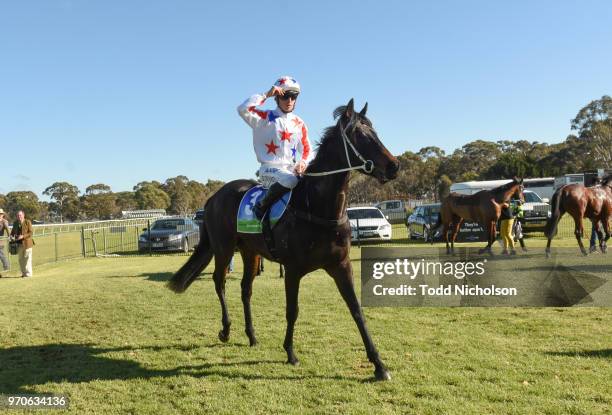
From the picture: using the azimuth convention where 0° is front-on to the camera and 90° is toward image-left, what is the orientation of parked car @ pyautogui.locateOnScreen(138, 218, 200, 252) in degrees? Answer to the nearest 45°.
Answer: approximately 45°

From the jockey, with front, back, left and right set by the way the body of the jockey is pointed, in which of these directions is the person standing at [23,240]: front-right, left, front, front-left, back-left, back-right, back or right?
back

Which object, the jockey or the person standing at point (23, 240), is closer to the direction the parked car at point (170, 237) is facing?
the person standing

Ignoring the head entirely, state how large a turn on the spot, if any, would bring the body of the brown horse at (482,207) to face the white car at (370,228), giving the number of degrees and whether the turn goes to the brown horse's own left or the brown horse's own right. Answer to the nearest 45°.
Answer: approximately 135° to the brown horse's own left

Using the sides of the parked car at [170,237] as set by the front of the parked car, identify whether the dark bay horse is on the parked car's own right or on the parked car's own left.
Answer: on the parked car's own left

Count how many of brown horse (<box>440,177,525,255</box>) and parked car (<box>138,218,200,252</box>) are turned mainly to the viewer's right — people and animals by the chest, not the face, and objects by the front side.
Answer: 1

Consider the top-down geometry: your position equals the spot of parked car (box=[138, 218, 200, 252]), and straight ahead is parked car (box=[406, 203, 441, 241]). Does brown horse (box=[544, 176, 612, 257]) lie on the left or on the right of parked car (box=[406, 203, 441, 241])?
right

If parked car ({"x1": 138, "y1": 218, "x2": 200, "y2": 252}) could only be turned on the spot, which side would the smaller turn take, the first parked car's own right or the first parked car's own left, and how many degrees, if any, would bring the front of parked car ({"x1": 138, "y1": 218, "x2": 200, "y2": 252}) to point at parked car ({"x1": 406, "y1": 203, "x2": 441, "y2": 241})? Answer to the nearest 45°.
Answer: approximately 135° to the first parked car's own left

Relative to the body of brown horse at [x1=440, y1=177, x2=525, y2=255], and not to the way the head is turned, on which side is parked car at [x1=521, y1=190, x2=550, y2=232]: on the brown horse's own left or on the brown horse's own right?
on the brown horse's own left

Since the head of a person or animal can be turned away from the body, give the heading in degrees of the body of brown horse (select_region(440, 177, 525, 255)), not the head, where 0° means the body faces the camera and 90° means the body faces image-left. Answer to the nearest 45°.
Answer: approximately 270°

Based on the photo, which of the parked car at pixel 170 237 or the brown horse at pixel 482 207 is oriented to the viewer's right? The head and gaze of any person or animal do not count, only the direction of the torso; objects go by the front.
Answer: the brown horse
